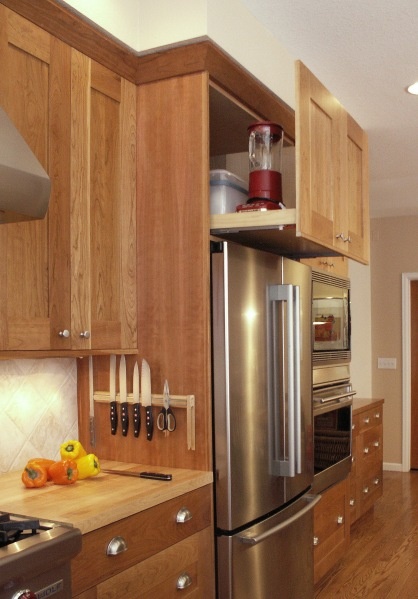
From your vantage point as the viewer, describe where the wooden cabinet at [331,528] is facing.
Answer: facing the viewer and to the right of the viewer

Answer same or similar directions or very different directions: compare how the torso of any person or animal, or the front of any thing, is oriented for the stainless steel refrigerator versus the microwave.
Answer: same or similar directions

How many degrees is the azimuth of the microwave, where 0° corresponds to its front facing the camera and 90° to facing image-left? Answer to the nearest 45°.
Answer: approximately 315°

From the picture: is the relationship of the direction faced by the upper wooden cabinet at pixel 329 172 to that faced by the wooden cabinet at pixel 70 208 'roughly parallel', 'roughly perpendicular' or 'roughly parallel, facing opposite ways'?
roughly parallel

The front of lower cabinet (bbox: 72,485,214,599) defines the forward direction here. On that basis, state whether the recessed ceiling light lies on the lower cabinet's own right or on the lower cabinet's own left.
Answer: on the lower cabinet's own left

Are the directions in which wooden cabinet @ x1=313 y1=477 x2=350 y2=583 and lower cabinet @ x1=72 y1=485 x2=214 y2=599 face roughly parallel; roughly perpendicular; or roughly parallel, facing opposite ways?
roughly parallel

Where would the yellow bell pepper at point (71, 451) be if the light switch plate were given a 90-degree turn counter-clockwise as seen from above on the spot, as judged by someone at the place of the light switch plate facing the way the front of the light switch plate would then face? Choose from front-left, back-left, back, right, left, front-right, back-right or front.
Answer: right

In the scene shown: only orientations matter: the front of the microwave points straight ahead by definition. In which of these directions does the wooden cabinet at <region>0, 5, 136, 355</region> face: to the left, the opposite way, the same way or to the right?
the same way

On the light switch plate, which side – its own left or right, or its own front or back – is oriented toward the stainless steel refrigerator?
front

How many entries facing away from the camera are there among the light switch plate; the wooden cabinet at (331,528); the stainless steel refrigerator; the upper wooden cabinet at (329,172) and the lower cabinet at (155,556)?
0

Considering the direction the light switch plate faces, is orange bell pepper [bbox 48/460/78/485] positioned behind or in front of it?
in front

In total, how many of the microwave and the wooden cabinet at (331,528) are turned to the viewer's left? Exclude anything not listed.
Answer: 0

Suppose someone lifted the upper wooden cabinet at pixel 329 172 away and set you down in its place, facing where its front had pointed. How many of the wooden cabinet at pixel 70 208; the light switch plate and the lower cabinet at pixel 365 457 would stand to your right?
1

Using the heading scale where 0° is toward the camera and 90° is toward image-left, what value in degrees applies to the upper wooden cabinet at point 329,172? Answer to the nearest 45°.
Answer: approximately 315°
